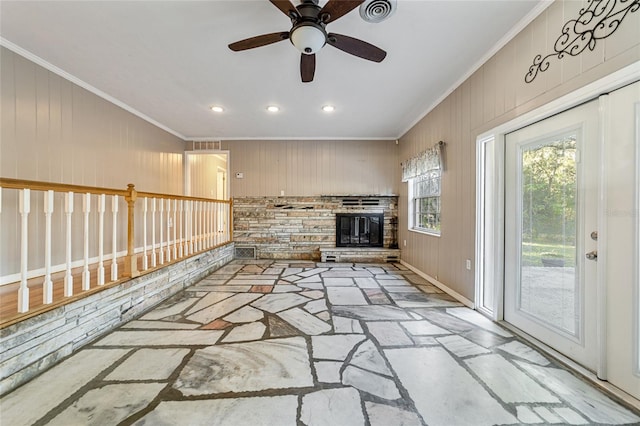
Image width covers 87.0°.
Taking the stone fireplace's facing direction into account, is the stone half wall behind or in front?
in front

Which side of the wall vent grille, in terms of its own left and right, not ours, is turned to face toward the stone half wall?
front

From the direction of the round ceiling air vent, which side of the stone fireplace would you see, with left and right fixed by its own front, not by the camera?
front

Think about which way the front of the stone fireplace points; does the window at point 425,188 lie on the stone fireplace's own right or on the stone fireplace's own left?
on the stone fireplace's own left

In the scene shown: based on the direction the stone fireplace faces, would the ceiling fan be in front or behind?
in front

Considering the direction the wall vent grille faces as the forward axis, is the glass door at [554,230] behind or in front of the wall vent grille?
in front

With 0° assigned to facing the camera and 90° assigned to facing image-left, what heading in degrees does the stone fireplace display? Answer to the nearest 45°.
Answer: approximately 0°
